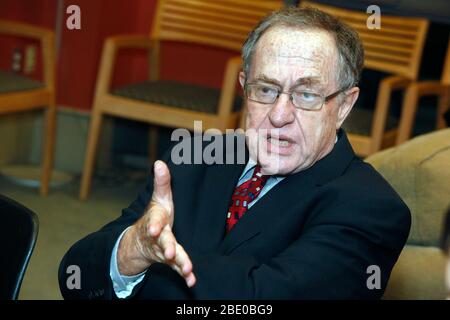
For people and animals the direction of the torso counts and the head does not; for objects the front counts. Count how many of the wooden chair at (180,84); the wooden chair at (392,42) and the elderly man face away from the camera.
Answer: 0

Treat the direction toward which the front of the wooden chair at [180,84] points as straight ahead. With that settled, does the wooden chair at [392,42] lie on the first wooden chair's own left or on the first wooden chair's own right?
on the first wooden chair's own left

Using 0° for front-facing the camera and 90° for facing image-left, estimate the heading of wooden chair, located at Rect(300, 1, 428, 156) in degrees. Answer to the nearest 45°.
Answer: approximately 45°

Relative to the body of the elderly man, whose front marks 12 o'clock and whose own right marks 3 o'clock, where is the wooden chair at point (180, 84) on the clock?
The wooden chair is roughly at 4 o'clock from the elderly man.

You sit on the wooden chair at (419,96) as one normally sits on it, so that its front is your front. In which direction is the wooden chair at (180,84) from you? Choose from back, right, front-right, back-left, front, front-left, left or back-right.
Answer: front-right

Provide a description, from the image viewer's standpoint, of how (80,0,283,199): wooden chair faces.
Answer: facing the viewer and to the left of the viewer

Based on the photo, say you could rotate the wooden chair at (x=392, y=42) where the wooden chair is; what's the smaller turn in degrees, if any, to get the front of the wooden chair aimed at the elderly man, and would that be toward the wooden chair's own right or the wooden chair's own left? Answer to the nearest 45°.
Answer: approximately 45° to the wooden chair's own left

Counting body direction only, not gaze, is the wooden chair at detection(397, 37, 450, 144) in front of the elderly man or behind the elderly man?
behind

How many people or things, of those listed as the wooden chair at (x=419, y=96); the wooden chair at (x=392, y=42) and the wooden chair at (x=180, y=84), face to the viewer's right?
0

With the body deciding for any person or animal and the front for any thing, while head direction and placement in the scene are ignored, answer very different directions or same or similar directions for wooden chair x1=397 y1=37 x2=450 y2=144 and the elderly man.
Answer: same or similar directions

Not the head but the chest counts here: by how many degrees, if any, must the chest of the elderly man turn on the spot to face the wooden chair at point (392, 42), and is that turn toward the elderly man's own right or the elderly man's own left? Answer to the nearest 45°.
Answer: approximately 135° to the elderly man's own right

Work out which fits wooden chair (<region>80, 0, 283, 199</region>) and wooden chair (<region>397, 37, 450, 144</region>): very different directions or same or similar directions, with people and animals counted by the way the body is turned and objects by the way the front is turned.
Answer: same or similar directions

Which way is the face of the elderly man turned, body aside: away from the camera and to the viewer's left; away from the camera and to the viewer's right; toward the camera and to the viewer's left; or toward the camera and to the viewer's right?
toward the camera and to the viewer's left
